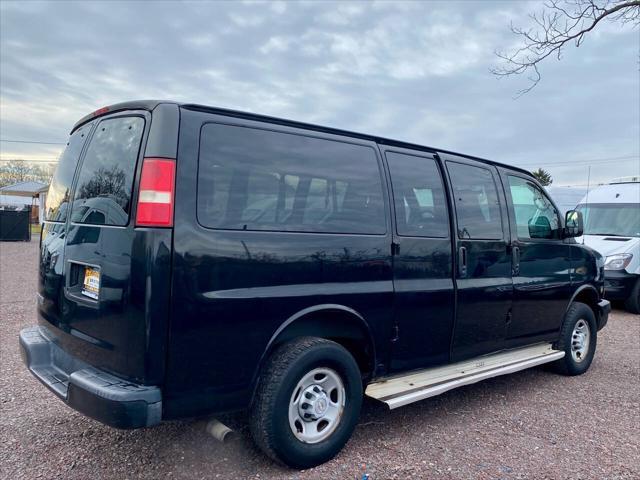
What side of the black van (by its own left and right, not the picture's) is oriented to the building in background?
left

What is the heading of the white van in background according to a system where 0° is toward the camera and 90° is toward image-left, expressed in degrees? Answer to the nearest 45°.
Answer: approximately 45°

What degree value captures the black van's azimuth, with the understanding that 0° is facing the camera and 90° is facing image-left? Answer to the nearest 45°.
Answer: approximately 225°
